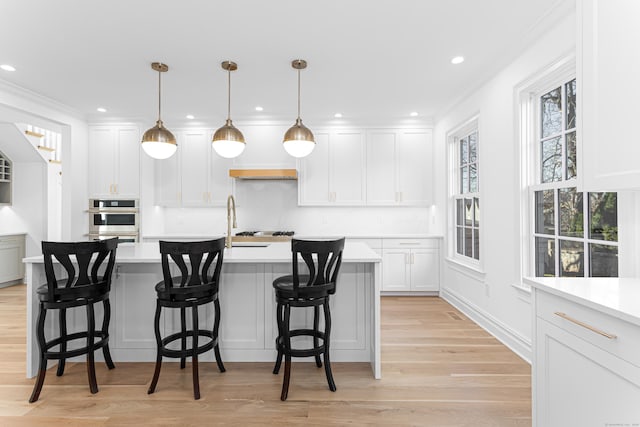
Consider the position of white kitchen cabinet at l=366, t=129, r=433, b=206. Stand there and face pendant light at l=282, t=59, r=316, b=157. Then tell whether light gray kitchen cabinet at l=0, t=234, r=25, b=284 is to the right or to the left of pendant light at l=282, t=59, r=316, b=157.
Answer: right

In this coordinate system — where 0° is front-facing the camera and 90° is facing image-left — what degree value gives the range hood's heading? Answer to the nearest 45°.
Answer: approximately 0°

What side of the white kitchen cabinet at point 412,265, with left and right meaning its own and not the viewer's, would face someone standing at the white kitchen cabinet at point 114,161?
right

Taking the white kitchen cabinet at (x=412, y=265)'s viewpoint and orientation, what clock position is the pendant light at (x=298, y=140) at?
The pendant light is roughly at 1 o'clock from the white kitchen cabinet.

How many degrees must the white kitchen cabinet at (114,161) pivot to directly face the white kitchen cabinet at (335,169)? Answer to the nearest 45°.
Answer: approximately 45° to its left

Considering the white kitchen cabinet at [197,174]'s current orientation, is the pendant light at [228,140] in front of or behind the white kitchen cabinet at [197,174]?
in front

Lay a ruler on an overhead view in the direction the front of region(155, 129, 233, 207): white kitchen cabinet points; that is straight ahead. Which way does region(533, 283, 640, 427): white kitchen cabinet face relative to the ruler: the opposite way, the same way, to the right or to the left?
to the right

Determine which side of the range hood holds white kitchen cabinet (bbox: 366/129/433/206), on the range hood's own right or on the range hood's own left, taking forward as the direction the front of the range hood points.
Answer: on the range hood's own left

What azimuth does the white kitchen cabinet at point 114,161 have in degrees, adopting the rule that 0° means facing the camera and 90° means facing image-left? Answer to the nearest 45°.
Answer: approximately 0°

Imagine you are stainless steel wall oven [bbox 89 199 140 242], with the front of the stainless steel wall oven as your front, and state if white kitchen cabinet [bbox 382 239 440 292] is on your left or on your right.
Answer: on your left

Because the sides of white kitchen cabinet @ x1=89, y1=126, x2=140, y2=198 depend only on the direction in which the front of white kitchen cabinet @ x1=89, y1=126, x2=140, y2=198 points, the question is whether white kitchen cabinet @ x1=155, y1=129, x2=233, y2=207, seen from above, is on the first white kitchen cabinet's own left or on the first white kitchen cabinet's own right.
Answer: on the first white kitchen cabinet's own left

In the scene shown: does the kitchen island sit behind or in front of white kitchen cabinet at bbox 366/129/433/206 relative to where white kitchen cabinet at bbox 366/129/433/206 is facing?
in front

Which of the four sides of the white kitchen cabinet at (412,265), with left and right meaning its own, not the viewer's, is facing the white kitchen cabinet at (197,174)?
right

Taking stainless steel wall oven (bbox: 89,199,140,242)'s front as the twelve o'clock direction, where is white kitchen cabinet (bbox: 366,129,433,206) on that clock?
The white kitchen cabinet is roughly at 10 o'clock from the stainless steel wall oven.
